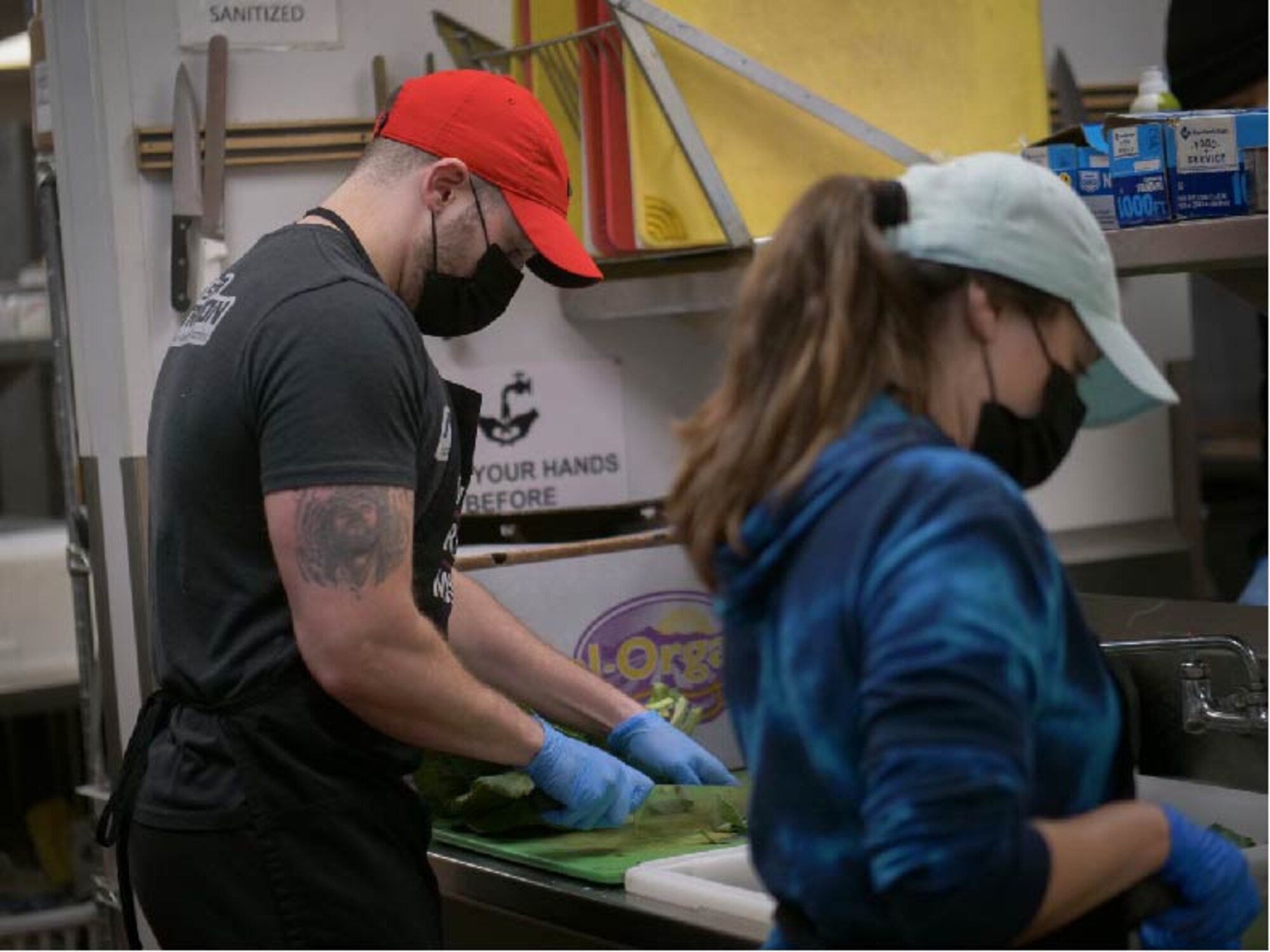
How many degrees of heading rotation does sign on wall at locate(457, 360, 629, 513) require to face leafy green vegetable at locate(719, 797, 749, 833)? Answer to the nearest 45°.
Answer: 0° — it already faces it

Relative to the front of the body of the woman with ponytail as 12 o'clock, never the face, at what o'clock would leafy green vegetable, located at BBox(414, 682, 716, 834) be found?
The leafy green vegetable is roughly at 8 o'clock from the woman with ponytail.

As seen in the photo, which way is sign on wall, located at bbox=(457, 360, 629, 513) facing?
toward the camera

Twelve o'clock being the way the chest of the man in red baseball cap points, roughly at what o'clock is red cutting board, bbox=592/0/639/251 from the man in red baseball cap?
The red cutting board is roughly at 10 o'clock from the man in red baseball cap.

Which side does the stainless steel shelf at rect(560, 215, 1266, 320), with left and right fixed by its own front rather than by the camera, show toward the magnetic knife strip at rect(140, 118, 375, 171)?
right

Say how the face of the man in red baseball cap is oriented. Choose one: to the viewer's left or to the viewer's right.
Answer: to the viewer's right

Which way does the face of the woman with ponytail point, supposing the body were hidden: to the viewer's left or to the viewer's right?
to the viewer's right

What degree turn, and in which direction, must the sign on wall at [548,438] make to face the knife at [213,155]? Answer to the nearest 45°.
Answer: approximately 90° to its right

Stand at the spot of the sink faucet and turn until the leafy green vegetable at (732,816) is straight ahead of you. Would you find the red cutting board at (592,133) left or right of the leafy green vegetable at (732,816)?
right

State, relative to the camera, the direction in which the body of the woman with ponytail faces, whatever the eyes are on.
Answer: to the viewer's right

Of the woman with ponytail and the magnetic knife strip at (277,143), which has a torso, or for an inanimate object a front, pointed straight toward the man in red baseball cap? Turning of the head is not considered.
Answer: the magnetic knife strip
